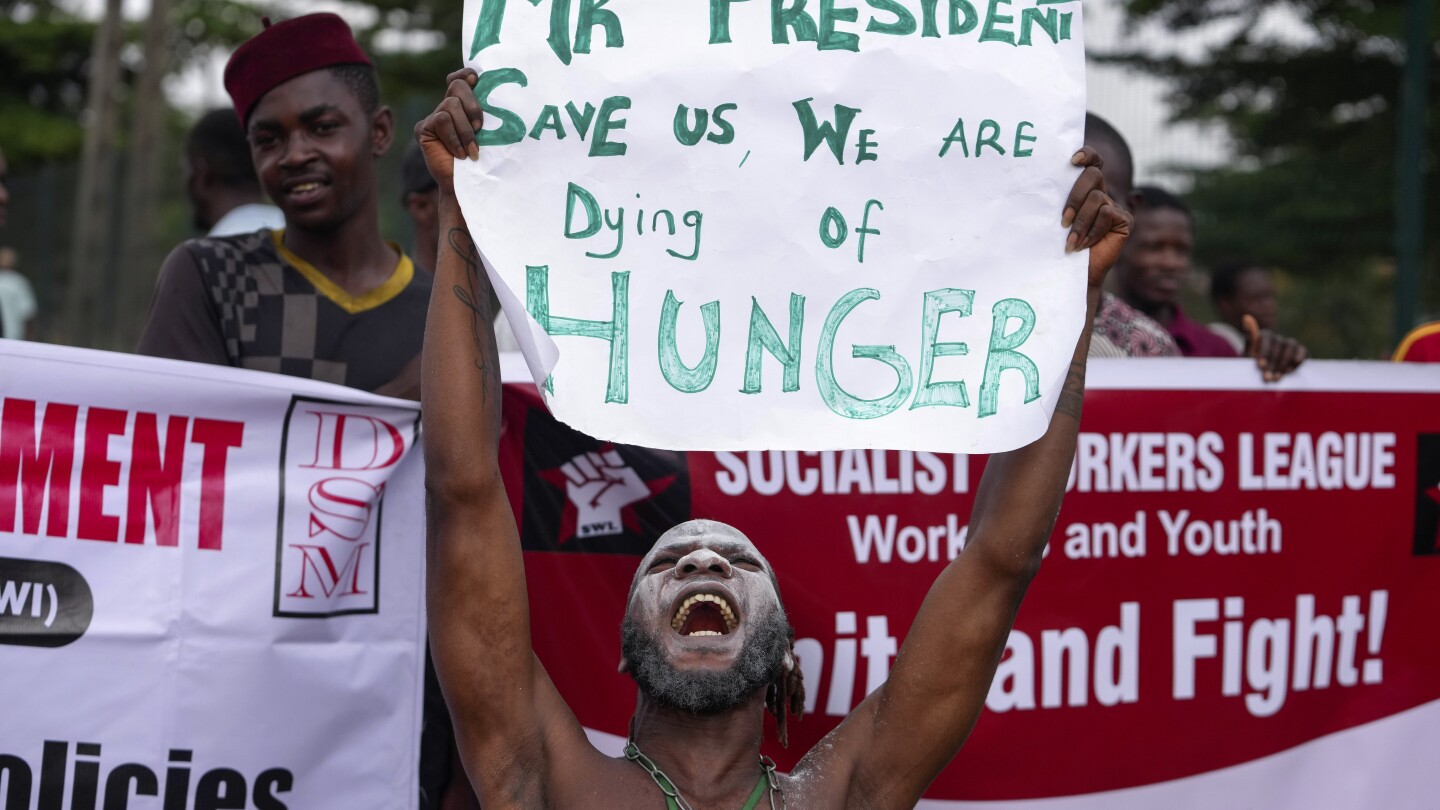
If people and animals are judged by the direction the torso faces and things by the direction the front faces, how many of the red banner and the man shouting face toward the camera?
2

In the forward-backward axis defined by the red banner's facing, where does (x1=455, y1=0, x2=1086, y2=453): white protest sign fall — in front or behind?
in front

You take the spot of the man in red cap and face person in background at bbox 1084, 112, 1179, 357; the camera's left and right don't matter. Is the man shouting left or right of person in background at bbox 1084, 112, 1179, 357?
right

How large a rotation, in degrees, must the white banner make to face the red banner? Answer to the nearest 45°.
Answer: approximately 90° to its left

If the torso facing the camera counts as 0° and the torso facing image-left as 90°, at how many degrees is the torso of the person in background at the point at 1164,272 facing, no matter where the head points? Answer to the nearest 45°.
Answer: approximately 0°

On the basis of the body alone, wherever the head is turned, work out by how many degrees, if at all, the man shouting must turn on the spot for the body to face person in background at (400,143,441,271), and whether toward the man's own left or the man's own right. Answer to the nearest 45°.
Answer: approximately 135° to the man's own right

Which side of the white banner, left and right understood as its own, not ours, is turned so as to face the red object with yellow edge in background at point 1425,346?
left

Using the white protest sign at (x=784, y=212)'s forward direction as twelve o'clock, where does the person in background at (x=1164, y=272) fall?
The person in background is roughly at 7 o'clock from the white protest sign.

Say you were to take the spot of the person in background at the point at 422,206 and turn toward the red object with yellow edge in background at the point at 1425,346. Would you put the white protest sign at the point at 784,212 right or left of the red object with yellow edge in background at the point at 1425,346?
right
